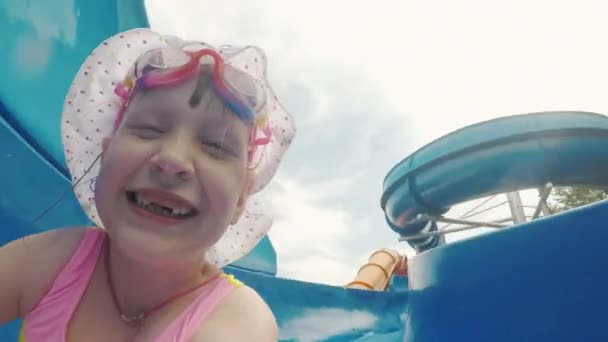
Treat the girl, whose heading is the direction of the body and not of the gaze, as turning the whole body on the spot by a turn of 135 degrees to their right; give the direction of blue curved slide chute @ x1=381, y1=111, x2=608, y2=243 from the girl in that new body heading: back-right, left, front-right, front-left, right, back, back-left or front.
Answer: right

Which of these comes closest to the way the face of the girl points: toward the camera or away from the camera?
toward the camera

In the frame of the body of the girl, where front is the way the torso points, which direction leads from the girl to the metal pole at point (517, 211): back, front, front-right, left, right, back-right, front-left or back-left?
back-left

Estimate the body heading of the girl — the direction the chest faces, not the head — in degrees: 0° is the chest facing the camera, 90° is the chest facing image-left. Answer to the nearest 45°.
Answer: approximately 0°

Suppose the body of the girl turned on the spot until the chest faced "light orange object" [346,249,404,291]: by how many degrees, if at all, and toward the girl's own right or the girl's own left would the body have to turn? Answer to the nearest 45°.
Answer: approximately 135° to the girl's own left
